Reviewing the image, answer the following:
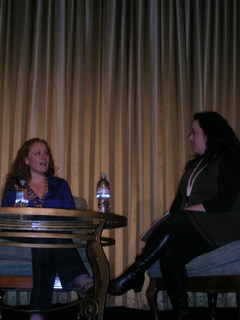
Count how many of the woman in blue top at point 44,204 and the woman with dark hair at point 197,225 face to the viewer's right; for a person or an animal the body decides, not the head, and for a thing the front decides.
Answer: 0

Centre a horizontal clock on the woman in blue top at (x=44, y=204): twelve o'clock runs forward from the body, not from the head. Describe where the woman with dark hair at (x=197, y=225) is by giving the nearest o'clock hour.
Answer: the woman with dark hair at (x=197, y=225) is roughly at 10 o'clock from the woman in blue top at (x=44, y=204).

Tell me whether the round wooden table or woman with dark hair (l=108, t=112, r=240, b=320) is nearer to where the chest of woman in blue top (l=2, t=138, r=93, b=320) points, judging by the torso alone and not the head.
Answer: the round wooden table

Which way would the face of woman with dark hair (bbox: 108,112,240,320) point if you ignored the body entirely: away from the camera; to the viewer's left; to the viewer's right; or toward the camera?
to the viewer's left

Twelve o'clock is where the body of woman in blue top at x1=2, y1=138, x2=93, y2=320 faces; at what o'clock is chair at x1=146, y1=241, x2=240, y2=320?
The chair is roughly at 10 o'clock from the woman in blue top.

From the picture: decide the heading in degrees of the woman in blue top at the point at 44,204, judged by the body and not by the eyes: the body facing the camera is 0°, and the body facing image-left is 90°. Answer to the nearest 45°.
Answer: approximately 0°

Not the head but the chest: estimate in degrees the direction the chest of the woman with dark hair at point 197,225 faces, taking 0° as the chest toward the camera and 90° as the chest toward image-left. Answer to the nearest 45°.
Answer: approximately 45°

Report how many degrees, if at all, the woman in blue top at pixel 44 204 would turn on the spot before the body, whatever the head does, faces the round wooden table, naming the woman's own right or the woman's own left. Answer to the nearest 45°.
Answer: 0° — they already face it
